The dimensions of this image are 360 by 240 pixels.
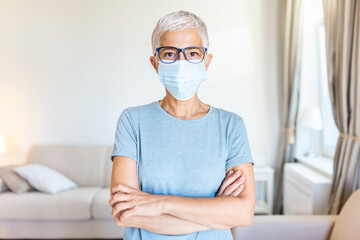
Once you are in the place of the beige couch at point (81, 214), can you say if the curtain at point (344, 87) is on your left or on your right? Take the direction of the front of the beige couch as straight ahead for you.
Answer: on your left

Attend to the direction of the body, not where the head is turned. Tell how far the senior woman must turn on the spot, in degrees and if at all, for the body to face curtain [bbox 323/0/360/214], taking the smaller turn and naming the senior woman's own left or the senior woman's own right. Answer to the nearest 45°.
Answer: approximately 135° to the senior woman's own left

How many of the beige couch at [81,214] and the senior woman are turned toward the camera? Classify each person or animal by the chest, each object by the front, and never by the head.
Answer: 2

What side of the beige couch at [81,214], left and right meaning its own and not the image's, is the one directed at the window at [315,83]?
left

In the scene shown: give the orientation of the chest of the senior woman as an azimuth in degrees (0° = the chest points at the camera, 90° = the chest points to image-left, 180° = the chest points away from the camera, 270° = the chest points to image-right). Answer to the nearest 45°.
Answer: approximately 0°

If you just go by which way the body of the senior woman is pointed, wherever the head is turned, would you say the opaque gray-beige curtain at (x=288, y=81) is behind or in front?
behind

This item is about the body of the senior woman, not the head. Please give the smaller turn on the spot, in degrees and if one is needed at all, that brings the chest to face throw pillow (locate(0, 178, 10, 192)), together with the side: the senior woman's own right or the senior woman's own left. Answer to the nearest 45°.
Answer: approximately 135° to the senior woman's own right

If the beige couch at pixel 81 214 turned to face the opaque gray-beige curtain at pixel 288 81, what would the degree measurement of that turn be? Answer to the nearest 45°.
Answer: approximately 90° to its left

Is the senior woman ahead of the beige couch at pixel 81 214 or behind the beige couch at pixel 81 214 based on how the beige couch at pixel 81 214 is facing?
ahead
